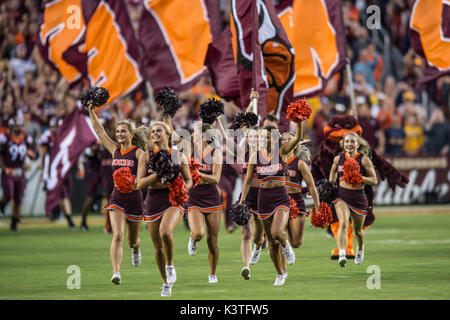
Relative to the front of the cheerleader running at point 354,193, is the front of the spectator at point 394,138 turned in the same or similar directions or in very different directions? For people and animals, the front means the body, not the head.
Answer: same or similar directions

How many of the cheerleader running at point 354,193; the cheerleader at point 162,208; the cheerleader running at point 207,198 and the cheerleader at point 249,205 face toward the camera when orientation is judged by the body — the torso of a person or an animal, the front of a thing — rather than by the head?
4

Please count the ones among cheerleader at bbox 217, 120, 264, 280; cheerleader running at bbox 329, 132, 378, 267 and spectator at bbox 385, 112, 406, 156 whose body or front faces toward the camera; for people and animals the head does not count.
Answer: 3

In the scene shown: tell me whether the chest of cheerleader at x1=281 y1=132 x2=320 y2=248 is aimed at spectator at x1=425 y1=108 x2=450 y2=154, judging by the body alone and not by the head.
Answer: no

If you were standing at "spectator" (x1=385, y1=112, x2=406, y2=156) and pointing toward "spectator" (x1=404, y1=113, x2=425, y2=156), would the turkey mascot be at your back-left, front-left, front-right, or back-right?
back-right

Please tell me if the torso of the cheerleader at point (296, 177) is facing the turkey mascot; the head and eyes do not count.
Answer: no

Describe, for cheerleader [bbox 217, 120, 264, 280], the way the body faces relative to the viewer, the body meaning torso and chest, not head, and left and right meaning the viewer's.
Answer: facing the viewer

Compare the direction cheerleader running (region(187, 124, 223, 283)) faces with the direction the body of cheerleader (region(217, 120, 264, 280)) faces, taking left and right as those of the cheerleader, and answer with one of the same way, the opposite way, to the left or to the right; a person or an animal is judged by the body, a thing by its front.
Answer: the same way

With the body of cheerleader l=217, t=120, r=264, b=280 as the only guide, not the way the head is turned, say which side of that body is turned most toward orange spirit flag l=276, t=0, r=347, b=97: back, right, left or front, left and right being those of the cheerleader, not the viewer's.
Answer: back

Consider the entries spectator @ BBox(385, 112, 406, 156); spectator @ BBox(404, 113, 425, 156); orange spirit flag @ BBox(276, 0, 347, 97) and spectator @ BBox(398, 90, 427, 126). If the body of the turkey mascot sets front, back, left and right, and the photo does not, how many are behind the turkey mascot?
4

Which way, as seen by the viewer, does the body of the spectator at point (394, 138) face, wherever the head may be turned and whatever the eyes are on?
toward the camera

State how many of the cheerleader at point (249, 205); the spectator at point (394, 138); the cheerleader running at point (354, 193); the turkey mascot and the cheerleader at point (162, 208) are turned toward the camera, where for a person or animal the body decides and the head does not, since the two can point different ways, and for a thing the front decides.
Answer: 5

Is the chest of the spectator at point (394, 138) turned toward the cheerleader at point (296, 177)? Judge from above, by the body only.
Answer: yes

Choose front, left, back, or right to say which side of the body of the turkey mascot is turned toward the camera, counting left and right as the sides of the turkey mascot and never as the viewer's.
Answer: front
